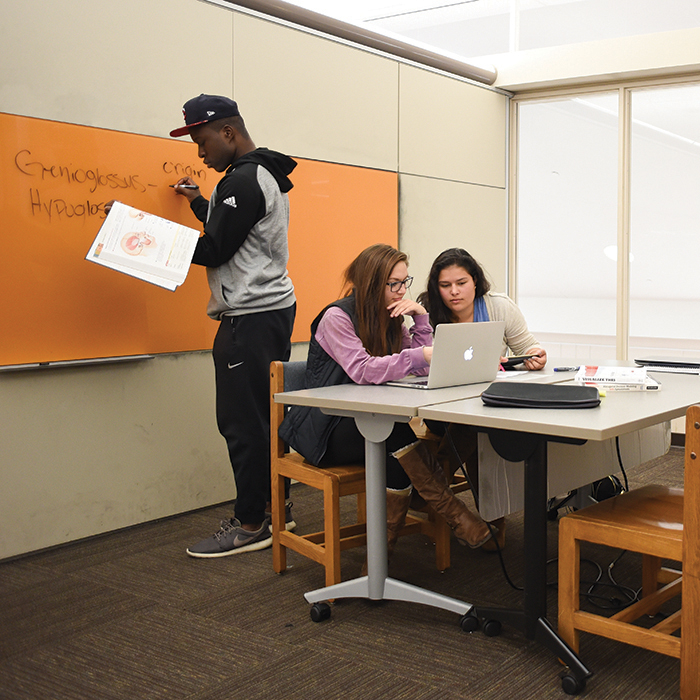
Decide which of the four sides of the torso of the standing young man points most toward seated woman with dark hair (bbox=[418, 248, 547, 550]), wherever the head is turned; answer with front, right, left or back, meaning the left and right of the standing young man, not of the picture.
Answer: back

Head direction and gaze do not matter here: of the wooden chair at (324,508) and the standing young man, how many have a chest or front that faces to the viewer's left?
1

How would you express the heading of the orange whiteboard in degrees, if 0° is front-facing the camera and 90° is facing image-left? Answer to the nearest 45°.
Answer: approximately 315°

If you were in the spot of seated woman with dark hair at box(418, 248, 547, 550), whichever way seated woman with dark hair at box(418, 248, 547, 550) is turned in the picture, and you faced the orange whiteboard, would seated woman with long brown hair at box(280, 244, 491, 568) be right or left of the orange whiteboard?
left

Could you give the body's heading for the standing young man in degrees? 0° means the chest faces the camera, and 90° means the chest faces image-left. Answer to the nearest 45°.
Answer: approximately 90°

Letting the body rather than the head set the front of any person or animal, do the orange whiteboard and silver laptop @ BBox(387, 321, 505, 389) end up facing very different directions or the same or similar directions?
very different directions

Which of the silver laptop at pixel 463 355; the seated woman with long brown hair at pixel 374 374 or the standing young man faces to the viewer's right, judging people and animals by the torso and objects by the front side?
the seated woman with long brown hair

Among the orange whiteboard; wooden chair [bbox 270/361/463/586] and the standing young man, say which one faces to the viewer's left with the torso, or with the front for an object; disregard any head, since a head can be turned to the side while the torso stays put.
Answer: the standing young man

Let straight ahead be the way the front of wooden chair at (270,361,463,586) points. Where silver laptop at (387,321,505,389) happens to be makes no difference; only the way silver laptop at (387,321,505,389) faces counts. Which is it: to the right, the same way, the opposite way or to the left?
the opposite way

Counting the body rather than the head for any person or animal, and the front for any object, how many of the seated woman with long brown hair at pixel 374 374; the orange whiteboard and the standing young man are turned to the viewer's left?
1

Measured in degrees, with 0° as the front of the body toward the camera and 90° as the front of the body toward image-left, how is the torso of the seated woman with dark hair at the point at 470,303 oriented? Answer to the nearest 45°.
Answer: approximately 45°

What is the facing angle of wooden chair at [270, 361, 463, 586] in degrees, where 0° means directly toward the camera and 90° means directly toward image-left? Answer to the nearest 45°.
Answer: approximately 315°

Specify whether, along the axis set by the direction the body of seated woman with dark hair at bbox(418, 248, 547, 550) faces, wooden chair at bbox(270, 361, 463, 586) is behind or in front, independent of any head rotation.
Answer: in front

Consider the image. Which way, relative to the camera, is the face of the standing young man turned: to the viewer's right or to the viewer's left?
to the viewer's left
